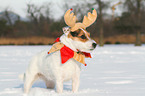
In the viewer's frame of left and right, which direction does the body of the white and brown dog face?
facing the viewer and to the right of the viewer

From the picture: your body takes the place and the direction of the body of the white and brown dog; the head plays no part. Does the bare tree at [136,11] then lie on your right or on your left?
on your left
